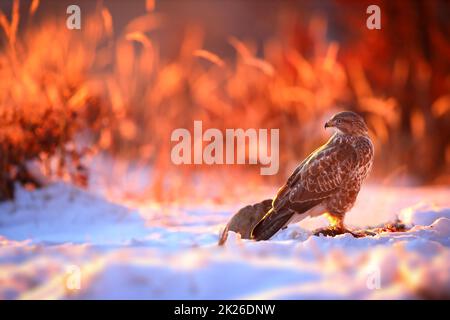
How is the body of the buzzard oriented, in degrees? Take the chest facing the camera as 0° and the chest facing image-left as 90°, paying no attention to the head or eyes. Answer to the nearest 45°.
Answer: approximately 270°
